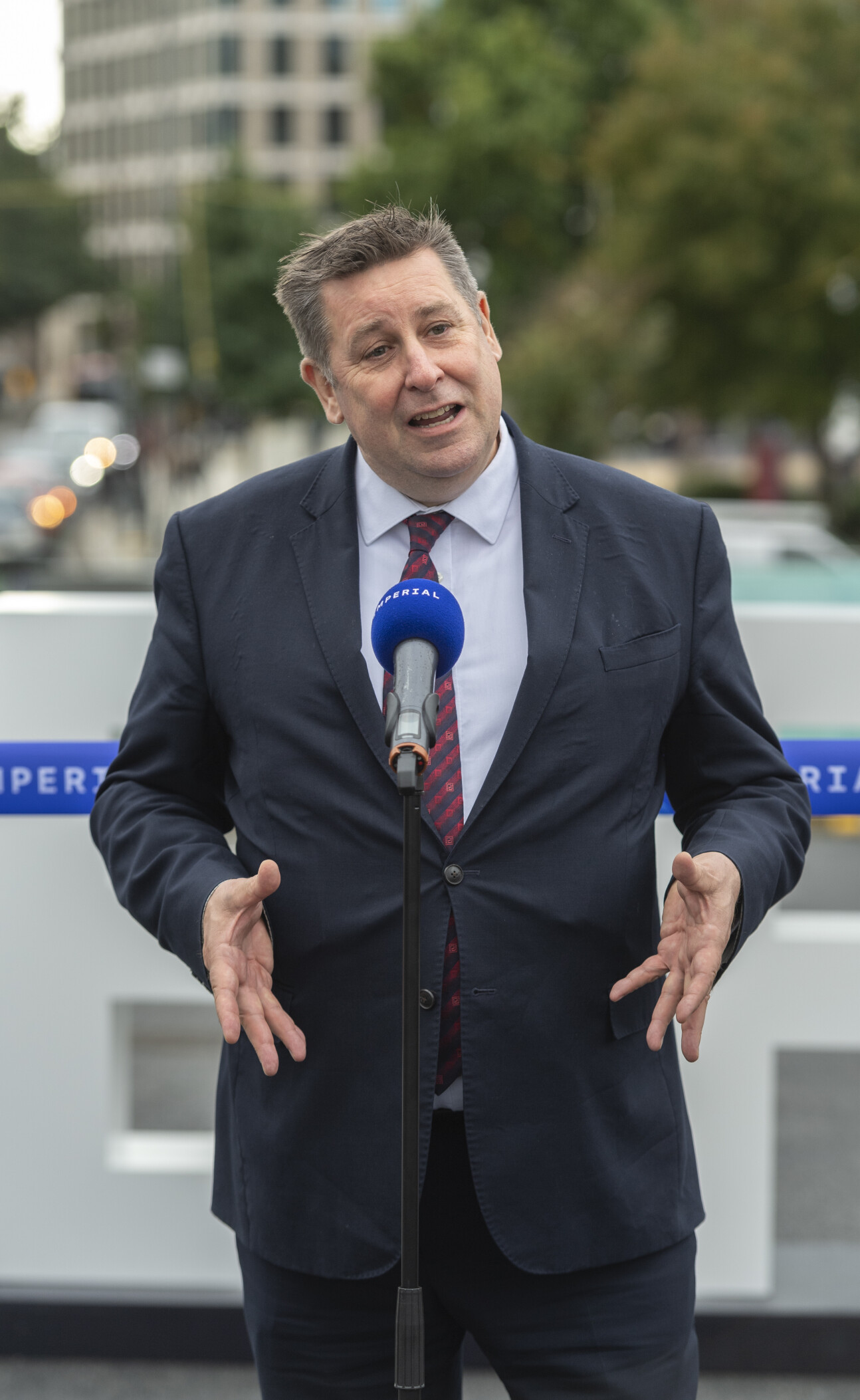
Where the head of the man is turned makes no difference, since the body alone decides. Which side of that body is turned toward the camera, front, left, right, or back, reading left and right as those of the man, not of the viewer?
front

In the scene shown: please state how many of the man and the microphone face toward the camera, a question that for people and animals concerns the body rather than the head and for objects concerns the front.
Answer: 1

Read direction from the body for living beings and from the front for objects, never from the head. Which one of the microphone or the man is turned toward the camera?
the man

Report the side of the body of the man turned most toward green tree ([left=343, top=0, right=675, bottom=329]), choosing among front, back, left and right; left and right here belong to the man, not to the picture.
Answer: back

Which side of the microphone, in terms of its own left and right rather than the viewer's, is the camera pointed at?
back

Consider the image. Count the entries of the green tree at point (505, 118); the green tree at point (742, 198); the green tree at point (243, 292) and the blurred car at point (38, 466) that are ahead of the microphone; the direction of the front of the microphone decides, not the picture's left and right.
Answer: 4

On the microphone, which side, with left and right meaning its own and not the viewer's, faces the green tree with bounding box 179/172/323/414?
front

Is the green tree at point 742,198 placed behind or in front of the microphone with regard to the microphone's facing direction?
in front

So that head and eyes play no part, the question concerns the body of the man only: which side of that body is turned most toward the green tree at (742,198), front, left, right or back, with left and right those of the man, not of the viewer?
back

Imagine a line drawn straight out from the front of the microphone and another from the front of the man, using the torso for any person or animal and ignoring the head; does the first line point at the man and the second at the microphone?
yes

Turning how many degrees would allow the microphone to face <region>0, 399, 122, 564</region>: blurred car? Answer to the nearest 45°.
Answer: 0° — it already faces it

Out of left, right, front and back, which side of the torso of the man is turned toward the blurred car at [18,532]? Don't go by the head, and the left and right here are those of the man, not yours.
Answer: back

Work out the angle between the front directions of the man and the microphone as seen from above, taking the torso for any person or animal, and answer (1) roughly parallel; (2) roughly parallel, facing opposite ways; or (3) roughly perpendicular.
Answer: roughly parallel, facing opposite ways

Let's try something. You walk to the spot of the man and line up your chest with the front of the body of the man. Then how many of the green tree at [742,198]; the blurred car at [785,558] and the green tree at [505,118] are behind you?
3

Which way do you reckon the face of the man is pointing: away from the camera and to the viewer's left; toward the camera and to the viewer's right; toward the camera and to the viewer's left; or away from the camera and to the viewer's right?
toward the camera and to the viewer's right

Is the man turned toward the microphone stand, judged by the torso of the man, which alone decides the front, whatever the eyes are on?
yes
